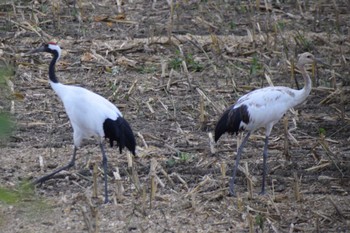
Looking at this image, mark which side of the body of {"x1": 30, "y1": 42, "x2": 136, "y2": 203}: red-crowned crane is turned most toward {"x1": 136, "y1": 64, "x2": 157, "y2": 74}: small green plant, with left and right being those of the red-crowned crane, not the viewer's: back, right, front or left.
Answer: right

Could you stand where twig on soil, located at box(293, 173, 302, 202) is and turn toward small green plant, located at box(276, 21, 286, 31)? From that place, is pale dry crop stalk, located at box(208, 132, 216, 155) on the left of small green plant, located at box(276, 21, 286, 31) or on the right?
left

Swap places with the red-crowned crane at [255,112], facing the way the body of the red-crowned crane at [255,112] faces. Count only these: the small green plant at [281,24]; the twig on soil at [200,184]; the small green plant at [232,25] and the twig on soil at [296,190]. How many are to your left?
2

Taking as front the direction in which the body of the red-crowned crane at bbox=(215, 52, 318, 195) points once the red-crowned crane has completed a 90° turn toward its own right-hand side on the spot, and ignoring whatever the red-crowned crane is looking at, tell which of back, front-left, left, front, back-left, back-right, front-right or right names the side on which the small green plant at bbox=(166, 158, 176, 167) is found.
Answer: right

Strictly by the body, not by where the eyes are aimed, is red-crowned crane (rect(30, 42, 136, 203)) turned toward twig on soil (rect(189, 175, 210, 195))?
no

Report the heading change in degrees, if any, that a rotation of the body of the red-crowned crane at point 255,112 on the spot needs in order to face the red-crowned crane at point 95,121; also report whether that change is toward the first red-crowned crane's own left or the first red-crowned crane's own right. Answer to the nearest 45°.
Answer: approximately 180°

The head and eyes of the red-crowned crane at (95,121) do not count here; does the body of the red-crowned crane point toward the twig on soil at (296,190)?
no

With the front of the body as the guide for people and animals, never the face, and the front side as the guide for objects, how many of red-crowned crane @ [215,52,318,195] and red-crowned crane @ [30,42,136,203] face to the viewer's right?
1

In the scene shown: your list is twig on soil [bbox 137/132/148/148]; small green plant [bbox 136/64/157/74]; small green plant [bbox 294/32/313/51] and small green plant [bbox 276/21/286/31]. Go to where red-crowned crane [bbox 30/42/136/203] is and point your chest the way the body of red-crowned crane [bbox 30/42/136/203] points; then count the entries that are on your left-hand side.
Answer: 0

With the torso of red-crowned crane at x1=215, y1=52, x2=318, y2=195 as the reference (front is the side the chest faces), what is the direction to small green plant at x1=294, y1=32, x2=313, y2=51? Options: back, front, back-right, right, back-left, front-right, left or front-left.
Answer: left

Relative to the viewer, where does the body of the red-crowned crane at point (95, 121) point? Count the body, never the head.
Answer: to the viewer's left

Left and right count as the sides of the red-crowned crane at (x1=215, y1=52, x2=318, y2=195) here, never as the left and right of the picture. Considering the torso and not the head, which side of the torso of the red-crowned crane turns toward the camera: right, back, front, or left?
right

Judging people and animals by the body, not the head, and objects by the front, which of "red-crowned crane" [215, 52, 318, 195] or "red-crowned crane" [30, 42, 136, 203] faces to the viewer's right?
"red-crowned crane" [215, 52, 318, 195]

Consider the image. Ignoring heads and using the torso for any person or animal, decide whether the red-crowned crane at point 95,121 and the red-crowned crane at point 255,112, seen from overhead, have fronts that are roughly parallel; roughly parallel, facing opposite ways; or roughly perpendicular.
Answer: roughly parallel, facing opposite ways

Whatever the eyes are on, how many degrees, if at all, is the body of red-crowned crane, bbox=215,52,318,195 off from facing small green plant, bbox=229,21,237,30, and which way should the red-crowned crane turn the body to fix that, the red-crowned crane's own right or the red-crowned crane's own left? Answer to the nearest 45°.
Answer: approximately 90° to the red-crowned crane's own left

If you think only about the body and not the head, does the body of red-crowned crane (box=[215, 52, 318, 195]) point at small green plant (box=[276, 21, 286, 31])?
no

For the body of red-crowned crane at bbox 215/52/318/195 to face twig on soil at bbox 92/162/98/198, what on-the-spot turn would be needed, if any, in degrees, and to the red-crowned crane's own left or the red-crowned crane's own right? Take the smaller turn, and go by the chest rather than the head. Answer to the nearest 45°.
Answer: approximately 135° to the red-crowned crane's own right
